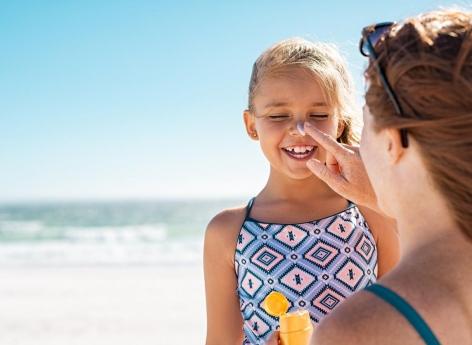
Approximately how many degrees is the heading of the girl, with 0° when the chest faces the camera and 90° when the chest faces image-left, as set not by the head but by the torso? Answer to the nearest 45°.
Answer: approximately 0°

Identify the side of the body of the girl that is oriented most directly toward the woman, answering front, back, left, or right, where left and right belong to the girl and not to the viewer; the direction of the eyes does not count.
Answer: front

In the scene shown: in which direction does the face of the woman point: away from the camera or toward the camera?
away from the camera

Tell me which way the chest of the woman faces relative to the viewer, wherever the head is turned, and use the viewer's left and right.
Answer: facing away from the viewer and to the left of the viewer

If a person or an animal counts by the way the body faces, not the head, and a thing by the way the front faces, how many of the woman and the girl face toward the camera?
1

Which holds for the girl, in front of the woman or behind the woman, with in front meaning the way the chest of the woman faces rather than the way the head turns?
in front
